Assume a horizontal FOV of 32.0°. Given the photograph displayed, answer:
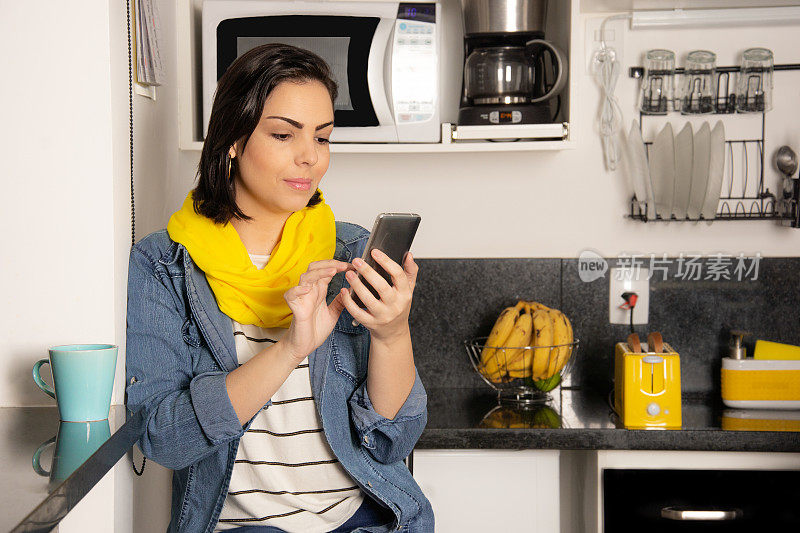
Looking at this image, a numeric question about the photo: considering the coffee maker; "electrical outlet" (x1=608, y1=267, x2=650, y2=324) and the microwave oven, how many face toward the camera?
3

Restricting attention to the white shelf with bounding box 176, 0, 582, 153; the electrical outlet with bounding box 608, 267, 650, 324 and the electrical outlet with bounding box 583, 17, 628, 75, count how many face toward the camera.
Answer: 3

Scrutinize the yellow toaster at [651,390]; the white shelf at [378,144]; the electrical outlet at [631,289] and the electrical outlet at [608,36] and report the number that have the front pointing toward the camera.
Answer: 4

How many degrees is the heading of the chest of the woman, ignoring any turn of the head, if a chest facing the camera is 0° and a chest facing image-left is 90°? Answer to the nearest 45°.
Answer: approximately 315°

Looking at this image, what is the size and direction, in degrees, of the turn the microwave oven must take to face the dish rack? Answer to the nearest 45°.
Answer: approximately 90° to its left

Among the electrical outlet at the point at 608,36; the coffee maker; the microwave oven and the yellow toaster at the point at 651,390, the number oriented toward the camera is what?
4

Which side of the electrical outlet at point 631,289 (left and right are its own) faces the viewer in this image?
front

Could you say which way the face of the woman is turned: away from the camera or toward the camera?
toward the camera

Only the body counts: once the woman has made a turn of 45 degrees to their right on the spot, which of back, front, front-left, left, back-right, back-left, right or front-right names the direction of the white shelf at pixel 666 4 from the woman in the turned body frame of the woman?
back-left

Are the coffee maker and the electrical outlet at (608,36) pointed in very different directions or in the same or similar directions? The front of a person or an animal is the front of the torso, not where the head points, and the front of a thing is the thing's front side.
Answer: same or similar directions

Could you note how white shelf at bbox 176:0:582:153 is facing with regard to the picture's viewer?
facing the viewer

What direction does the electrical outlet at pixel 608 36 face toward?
toward the camera
